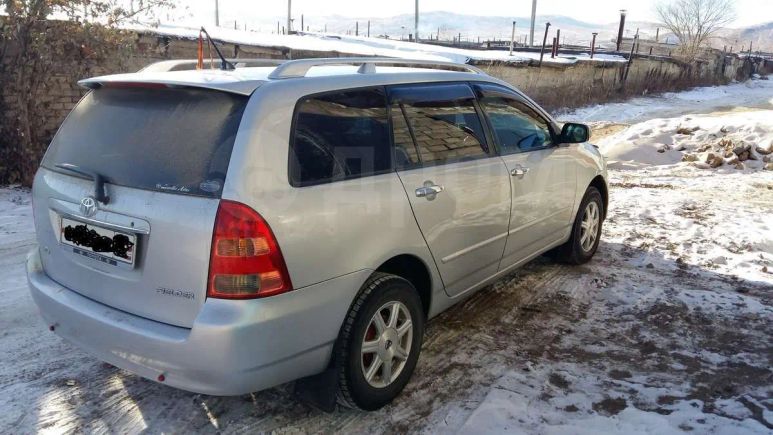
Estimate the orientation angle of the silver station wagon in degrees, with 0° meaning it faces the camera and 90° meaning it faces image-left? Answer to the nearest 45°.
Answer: approximately 225°

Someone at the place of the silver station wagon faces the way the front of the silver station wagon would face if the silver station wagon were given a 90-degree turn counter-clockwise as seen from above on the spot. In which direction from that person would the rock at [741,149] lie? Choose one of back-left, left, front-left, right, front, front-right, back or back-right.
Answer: right

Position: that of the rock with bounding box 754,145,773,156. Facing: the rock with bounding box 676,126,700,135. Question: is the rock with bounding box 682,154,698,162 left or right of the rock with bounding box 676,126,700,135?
left

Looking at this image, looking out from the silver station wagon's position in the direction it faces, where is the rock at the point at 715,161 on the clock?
The rock is roughly at 12 o'clock from the silver station wagon.

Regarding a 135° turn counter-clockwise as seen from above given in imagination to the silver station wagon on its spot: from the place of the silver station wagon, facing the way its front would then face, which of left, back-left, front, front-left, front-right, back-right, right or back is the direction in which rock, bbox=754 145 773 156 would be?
back-right

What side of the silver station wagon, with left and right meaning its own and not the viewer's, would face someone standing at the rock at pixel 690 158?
front

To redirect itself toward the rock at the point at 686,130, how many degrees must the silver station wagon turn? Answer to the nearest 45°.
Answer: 0° — it already faces it
